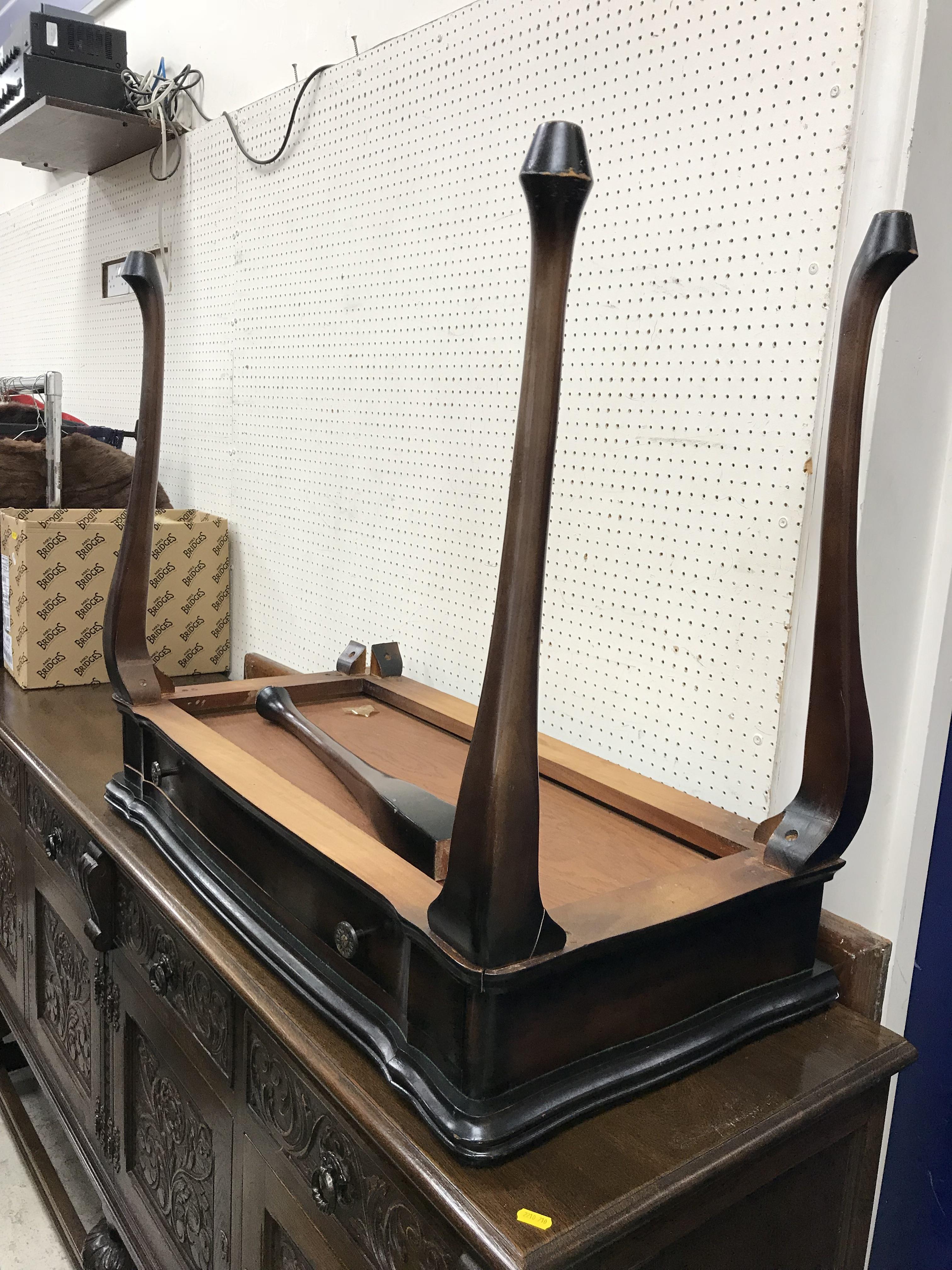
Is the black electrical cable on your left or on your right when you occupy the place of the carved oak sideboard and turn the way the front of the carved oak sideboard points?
on your right

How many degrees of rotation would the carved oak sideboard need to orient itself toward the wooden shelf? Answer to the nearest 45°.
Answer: approximately 90° to its right

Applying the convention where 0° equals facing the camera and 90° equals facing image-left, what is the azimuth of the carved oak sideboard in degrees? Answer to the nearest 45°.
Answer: approximately 45°

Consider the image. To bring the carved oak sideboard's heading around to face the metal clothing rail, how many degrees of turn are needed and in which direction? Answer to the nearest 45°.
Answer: approximately 90° to its right

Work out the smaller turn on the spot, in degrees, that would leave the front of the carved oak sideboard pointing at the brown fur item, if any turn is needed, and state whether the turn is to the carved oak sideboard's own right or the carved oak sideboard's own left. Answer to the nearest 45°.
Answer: approximately 90° to the carved oak sideboard's own right
